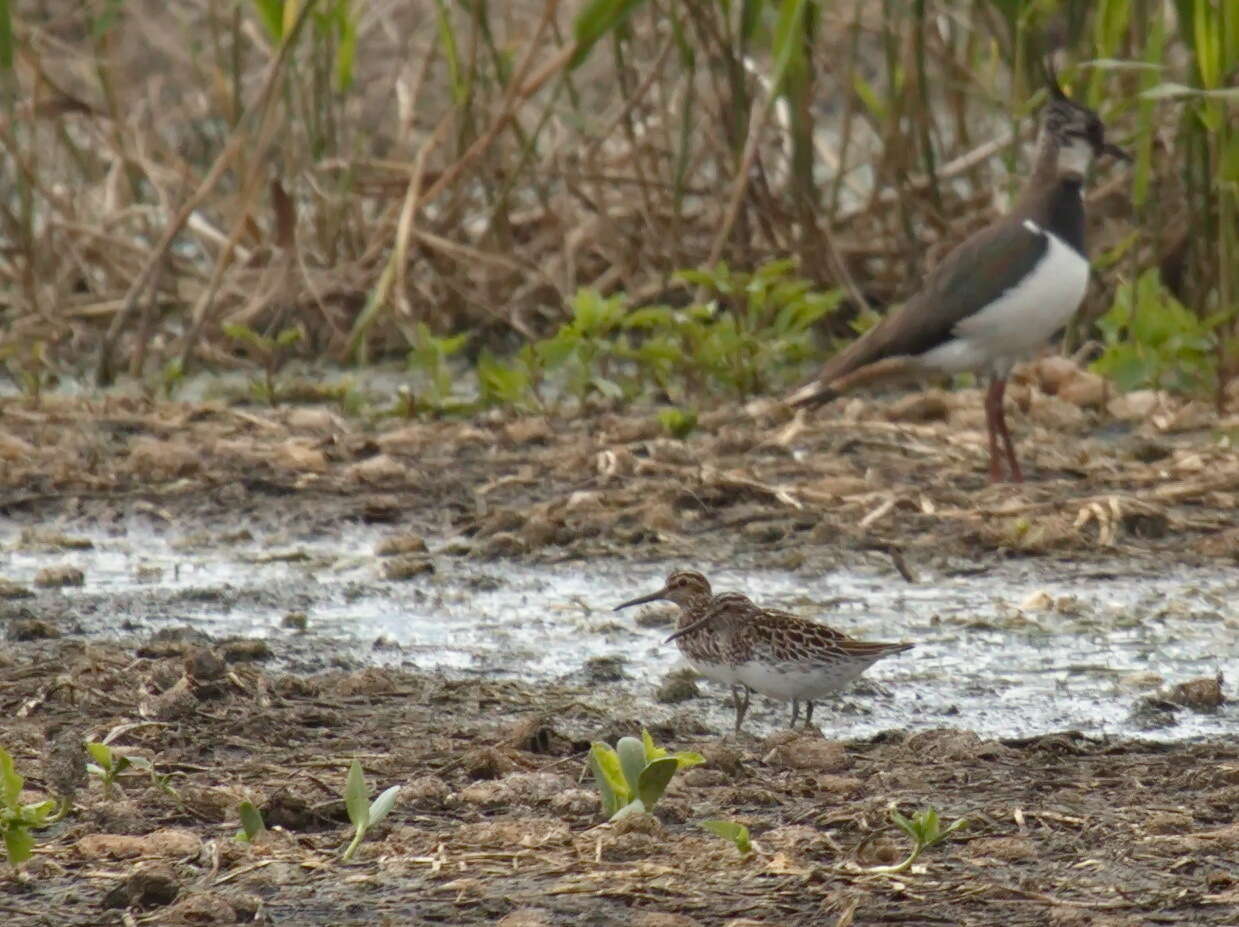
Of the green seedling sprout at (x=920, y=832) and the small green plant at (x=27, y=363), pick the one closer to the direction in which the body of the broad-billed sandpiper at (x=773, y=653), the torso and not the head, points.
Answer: the small green plant

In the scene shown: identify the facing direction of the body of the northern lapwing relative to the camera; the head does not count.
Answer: to the viewer's right

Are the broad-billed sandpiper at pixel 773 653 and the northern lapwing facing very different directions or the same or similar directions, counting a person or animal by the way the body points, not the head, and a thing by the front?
very different directions

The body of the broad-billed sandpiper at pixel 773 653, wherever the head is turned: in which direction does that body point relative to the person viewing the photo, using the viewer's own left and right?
facing to the left of the viewer

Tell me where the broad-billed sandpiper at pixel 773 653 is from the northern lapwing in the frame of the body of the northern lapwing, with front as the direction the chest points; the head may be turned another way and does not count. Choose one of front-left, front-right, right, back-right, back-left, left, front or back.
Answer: right

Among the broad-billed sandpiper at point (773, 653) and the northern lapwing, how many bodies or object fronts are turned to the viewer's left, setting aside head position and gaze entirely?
1

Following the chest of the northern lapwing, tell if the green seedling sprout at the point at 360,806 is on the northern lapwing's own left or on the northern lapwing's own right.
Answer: on the northern lapwing's own right

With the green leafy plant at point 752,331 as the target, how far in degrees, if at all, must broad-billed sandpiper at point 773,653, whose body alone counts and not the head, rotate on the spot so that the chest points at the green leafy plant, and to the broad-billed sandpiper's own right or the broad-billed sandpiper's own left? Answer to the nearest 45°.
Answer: approximately 90° to the broad-billed sandpiper's own right

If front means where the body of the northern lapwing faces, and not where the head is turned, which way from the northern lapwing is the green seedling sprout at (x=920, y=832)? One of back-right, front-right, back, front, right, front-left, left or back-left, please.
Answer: right

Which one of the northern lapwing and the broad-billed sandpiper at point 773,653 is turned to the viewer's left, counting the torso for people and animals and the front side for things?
the broad-billed sandpiper

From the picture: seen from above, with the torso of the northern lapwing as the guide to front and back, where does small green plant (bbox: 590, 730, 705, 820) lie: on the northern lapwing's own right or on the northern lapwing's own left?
on the northern lapwing's own right
